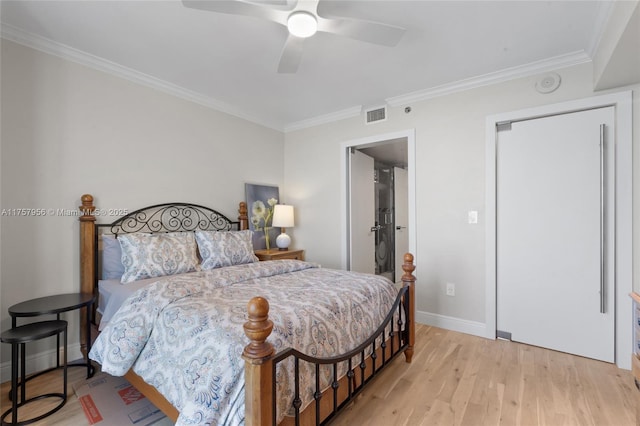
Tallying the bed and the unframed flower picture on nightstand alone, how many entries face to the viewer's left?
0

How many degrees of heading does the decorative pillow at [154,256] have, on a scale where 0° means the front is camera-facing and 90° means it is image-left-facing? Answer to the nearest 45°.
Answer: approximately 315°

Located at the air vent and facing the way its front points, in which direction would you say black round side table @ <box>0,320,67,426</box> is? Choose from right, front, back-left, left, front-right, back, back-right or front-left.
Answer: front

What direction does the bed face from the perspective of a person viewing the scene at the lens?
facing the viewer and to the right of the viewer

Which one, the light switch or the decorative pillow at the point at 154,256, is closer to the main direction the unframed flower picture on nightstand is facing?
the light switch

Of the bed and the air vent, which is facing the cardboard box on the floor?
the air vent

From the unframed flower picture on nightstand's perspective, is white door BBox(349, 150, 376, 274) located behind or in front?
in front

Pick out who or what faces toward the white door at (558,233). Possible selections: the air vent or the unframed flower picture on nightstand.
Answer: the unframed flower picture on nightstand

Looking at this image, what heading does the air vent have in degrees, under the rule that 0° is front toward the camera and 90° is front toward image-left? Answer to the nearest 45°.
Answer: approximately 45°

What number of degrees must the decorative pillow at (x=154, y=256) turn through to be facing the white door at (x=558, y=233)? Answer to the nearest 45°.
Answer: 0° — it already faces it

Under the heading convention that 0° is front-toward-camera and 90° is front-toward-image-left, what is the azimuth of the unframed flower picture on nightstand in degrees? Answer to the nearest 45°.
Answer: approximately 315°

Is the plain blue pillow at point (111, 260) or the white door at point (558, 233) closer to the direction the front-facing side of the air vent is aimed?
the plain blue pillow
